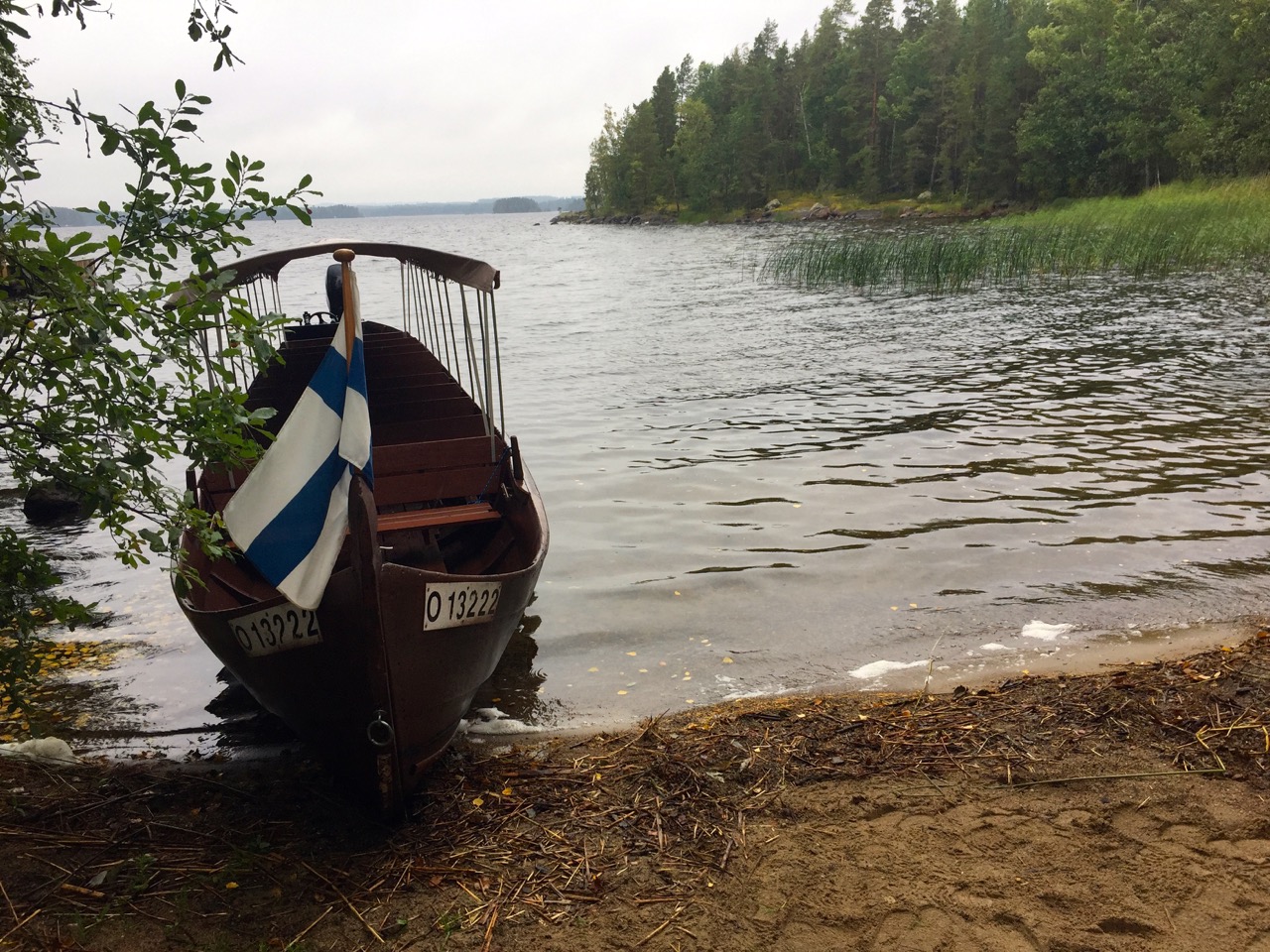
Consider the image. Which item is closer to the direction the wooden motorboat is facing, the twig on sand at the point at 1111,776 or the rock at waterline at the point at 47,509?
the twig on sand

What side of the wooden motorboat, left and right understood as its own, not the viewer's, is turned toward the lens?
front

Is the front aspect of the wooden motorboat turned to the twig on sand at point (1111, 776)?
no

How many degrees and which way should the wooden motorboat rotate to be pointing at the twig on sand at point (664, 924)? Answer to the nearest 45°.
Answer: approximately 45° to its left

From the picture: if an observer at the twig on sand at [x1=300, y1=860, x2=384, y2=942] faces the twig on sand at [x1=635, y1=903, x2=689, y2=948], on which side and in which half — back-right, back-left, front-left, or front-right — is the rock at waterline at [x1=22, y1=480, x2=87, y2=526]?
back-left

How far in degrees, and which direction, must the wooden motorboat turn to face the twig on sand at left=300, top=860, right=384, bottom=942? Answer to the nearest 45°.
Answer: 0° — it already faces it

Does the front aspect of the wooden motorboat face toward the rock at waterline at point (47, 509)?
no

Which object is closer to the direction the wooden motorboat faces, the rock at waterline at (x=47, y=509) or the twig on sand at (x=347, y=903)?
the twig on sand
